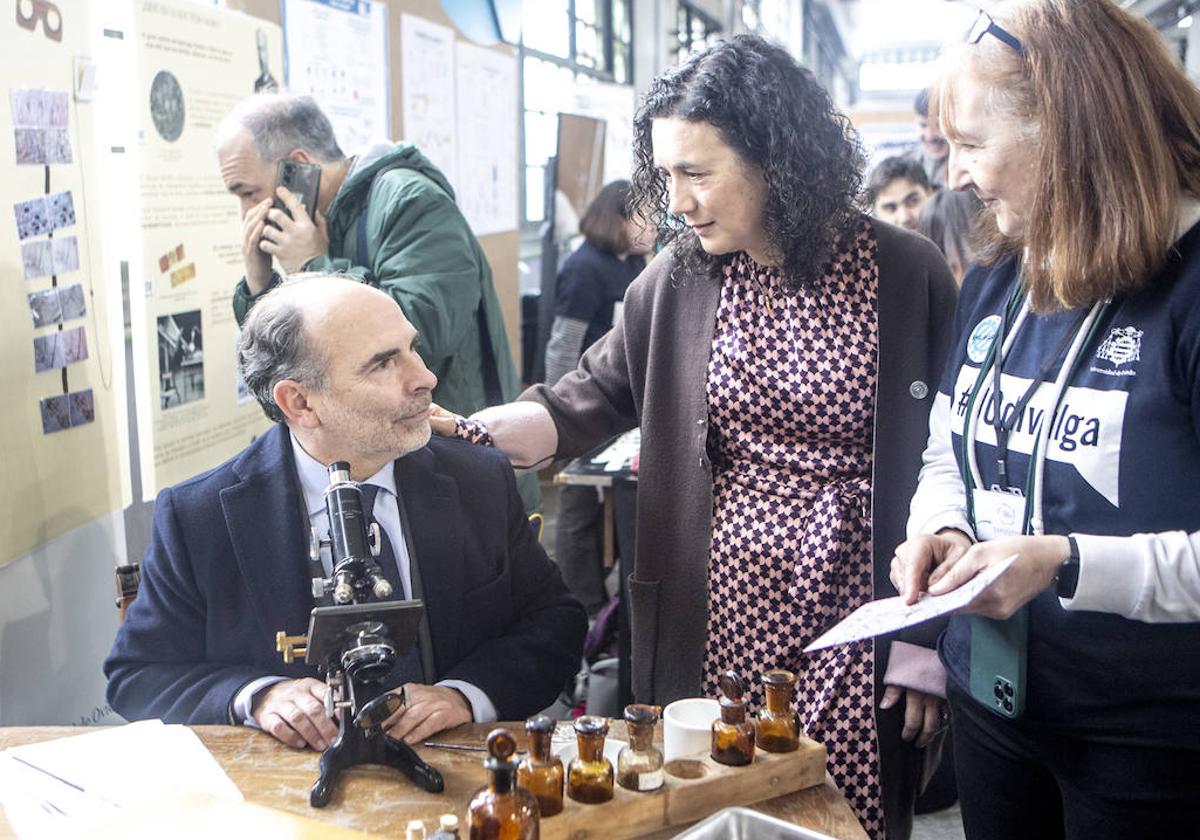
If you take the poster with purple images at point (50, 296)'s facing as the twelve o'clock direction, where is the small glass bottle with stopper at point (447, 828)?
The small glass bottle with stopper is roughly at 1 o'clock from the poster with purple images.

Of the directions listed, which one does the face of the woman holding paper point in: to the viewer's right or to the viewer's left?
to the viewer's left

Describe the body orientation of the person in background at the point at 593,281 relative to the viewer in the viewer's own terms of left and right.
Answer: facing to the right of the viewer

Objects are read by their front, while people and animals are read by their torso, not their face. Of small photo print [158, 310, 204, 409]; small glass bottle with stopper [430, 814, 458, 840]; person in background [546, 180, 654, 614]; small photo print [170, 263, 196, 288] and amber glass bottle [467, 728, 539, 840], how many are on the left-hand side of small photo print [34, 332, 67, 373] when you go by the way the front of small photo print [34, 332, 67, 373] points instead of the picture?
3

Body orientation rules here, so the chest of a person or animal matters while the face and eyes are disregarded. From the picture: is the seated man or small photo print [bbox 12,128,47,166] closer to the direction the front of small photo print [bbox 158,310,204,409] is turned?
the seated man

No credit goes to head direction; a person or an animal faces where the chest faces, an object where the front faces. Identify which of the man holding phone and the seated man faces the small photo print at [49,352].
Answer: the man holding phone

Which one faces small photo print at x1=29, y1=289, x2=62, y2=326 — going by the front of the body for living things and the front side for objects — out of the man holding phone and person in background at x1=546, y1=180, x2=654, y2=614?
the man holding phone

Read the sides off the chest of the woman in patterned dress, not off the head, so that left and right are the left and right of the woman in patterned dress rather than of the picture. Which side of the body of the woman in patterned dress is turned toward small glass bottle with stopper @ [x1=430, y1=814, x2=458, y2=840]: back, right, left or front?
front

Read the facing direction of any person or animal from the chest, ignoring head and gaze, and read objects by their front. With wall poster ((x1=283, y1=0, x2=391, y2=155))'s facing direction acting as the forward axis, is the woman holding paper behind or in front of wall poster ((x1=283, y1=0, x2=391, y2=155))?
in front

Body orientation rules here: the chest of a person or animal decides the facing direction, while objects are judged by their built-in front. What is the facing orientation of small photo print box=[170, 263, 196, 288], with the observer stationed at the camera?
facing the viewer and to the right of the viewer

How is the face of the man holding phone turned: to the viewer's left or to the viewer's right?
to the viewer's left

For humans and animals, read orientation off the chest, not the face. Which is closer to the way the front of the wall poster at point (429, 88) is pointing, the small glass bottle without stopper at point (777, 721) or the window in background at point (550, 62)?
the small glass bottle without stopper

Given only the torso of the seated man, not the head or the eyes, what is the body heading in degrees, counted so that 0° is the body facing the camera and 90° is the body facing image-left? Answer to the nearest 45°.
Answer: approximately 0°

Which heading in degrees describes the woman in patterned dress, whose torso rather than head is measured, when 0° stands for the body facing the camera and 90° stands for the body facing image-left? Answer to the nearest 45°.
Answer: approximately 45°
